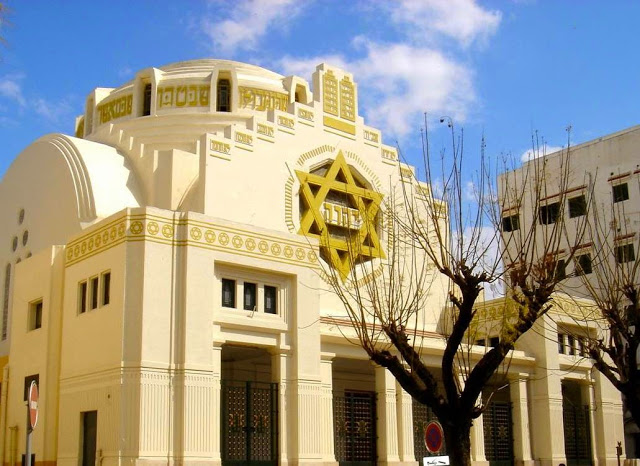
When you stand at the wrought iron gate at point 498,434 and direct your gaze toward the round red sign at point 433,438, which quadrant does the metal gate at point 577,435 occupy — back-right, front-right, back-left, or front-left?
back-left

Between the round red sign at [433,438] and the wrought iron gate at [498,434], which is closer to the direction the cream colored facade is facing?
the round red sign
